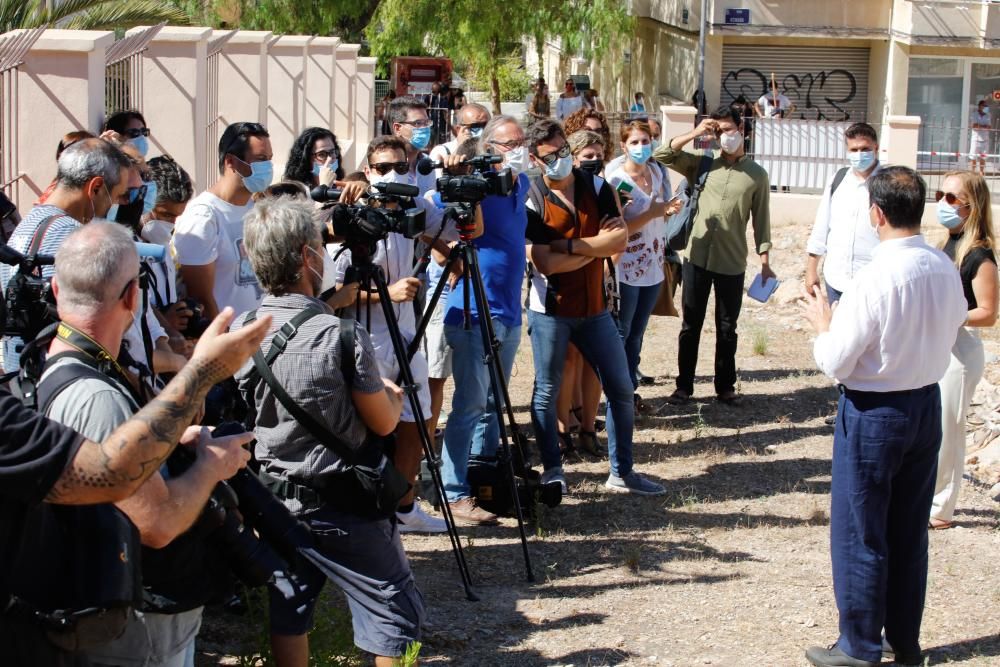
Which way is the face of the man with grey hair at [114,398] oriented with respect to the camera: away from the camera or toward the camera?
away from the camera

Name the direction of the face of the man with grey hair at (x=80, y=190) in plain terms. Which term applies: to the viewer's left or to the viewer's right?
to the viewer's right

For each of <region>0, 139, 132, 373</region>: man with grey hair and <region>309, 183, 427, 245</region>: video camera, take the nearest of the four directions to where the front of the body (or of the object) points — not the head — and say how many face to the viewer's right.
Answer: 2

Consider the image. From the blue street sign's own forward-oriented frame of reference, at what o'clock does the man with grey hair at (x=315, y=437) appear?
The man with grey hair is roughly at 12 o'clock from the blue street sign.

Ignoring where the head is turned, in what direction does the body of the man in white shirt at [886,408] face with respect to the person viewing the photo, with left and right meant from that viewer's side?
facing away from the viewer and to the left of the viewer

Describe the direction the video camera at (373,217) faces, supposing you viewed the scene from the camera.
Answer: facing to the right of the viewer

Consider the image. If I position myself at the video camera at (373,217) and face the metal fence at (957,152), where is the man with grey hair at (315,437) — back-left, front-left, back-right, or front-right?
back-right

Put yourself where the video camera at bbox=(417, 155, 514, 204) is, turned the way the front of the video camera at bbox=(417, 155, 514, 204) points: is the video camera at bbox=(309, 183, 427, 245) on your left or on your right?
on your right

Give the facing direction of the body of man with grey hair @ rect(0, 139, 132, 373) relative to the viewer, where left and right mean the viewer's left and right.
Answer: facing to the right of the viewer

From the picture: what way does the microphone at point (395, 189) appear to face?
to the viewer's right

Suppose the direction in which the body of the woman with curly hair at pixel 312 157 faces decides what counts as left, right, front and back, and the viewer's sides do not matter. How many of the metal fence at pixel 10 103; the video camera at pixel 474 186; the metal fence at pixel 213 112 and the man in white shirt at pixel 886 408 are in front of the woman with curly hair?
2

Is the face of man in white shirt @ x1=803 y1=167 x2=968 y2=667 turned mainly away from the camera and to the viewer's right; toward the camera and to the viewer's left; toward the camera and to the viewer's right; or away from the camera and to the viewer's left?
away from the camera and to the viewer's left
